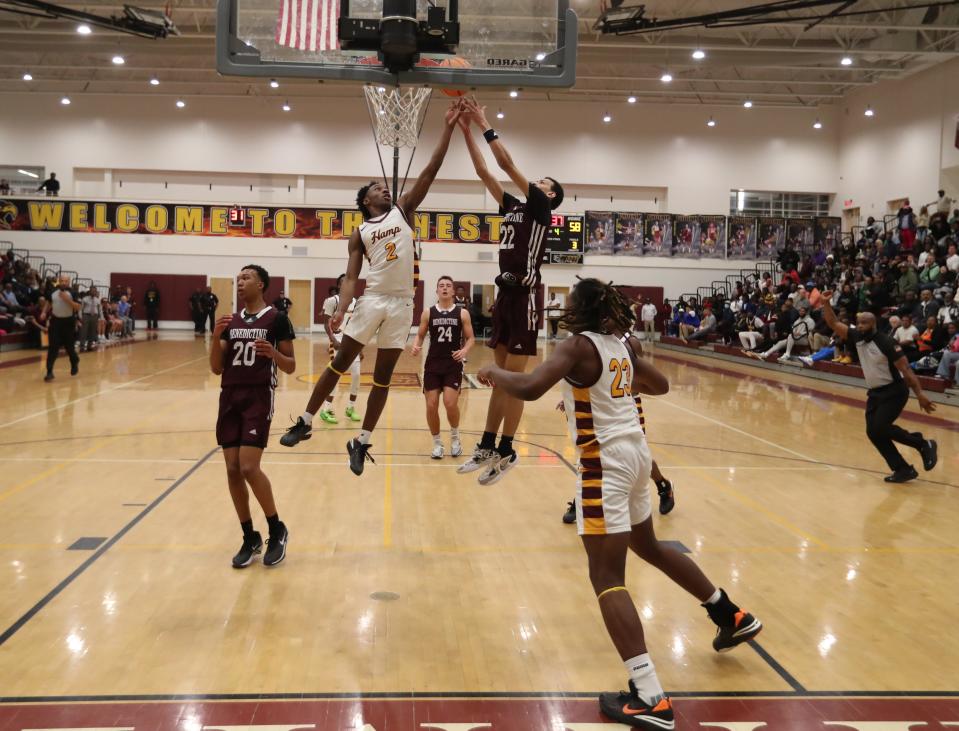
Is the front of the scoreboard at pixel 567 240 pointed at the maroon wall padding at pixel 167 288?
no

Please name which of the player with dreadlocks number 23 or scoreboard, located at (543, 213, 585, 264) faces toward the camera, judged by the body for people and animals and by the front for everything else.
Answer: the scoreboard

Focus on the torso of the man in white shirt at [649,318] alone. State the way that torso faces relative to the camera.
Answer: toward the camera

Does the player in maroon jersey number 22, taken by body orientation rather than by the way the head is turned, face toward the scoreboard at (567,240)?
no

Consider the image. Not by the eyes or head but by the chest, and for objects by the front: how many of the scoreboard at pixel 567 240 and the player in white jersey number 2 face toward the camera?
2

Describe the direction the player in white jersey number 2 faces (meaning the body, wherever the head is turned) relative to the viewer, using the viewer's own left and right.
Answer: facing the viewer

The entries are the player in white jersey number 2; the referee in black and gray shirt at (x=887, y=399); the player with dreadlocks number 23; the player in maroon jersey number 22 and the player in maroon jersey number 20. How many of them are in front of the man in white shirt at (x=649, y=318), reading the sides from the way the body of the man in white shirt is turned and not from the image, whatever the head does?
5

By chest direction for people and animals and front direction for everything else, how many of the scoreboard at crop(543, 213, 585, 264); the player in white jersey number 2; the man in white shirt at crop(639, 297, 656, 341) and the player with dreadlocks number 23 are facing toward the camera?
3

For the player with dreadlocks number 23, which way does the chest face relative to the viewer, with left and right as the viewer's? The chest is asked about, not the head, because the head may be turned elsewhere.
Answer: facing away from the viewer and to the left of the viewer

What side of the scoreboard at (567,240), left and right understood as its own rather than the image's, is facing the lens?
front

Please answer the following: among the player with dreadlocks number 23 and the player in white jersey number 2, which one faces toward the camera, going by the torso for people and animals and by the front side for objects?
the player in white jersey number 2

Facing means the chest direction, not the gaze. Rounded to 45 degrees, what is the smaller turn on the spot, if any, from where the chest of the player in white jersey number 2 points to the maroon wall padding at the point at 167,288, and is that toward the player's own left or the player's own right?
approximately 180°

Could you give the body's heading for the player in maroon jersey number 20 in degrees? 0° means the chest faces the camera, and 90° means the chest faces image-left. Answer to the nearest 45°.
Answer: approximately 45°

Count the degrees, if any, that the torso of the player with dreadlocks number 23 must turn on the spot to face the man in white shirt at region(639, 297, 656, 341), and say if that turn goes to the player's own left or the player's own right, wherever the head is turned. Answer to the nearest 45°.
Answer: approximately 45° to the player's own right

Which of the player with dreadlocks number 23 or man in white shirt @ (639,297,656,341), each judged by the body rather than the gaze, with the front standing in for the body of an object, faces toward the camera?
the man in white shirt

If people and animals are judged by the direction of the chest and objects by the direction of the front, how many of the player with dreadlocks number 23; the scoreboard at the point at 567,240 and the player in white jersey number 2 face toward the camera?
2
